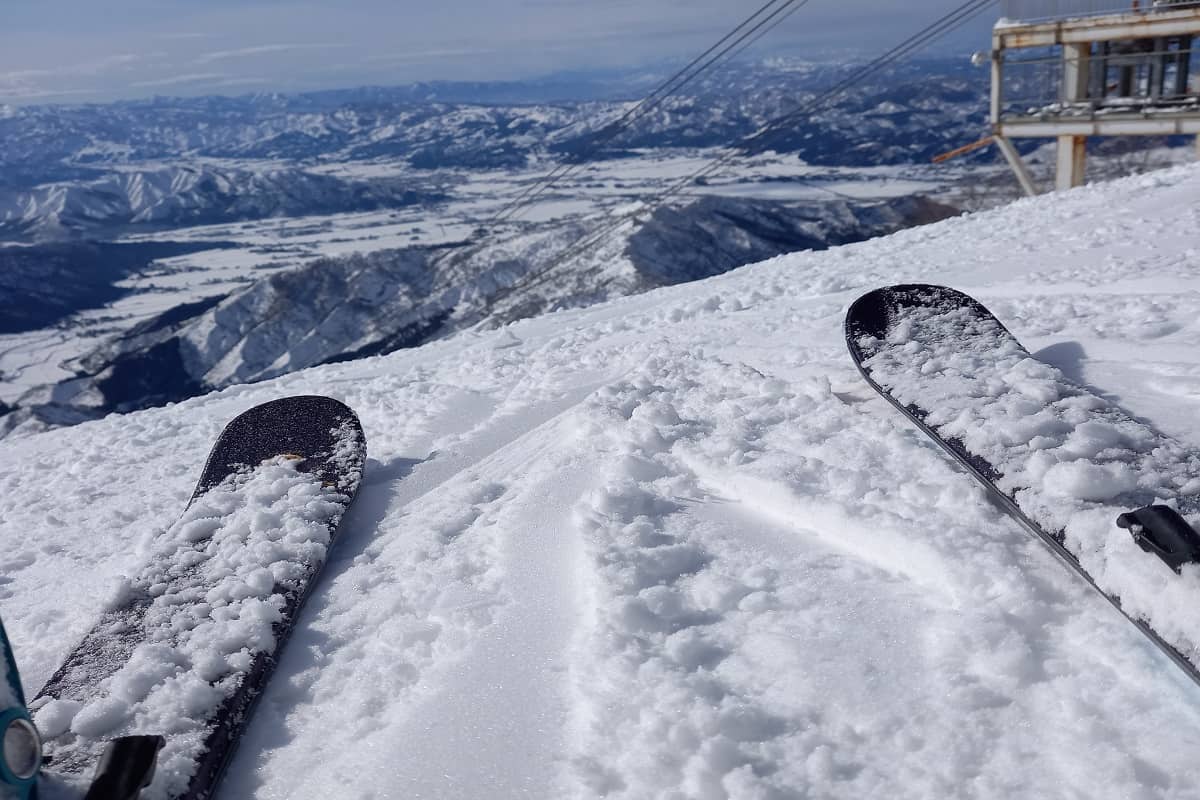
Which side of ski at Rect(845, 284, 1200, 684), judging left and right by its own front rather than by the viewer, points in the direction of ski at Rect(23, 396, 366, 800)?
left

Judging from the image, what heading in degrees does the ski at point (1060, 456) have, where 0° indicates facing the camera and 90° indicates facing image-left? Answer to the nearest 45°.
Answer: approximately 135°

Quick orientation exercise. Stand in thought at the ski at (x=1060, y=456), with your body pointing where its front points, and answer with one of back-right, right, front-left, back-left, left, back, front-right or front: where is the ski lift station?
front-right

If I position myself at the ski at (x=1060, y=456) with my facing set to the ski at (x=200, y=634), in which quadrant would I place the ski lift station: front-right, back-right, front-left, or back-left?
back-right

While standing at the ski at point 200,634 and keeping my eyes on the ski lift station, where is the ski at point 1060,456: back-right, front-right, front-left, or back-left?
front-right

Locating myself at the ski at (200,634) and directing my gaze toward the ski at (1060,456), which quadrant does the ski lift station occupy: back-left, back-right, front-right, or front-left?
front-left

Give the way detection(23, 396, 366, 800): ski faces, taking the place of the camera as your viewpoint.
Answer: facing away from the viewer and to the right of the viewer

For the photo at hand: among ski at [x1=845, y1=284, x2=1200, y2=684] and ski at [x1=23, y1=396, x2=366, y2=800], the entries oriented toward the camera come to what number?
0

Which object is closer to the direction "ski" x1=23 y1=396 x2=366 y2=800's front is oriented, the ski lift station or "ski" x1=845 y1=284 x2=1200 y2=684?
the ski lift station
